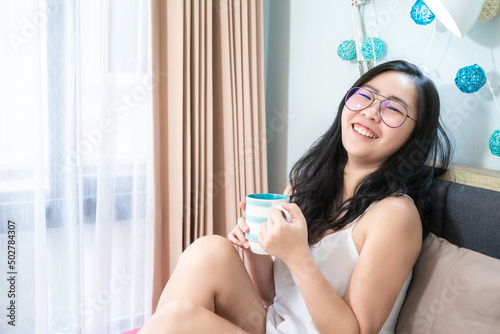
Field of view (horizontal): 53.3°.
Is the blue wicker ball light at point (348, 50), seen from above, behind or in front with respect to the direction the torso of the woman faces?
behind

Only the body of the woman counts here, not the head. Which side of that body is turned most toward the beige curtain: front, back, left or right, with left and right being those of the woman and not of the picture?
right

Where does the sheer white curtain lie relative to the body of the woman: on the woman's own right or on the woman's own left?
on the woman's own right

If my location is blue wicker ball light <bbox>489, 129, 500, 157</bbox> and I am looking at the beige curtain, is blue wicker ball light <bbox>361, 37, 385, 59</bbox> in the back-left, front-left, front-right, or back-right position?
front-right

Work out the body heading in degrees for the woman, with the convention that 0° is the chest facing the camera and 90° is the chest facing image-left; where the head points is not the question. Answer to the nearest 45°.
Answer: approximately 45°

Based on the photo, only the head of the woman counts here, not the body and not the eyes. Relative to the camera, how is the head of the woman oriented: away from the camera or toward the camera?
toward the camera
